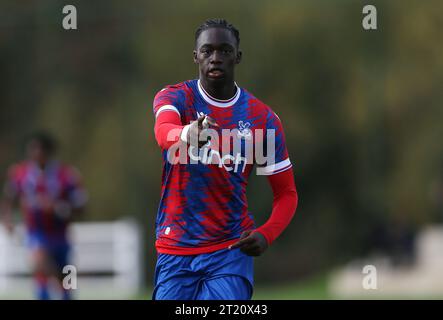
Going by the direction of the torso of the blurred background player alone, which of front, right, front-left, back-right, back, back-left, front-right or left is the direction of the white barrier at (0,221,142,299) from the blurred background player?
back

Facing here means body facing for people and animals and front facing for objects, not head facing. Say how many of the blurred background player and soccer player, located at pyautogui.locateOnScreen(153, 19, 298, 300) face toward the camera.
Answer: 2

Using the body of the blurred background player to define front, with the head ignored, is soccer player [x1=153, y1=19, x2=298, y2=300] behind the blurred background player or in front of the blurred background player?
in front

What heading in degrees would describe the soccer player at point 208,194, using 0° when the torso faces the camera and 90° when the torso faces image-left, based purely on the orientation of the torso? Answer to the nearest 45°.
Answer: approximately 0°

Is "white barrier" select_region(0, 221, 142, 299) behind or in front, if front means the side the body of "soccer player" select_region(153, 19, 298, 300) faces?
behind

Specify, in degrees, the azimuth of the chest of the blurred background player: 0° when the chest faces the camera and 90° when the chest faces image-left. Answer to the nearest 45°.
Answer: approximately 0°

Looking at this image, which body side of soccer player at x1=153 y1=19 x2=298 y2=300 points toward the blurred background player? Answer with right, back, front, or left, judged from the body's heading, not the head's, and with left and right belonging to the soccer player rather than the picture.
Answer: back
